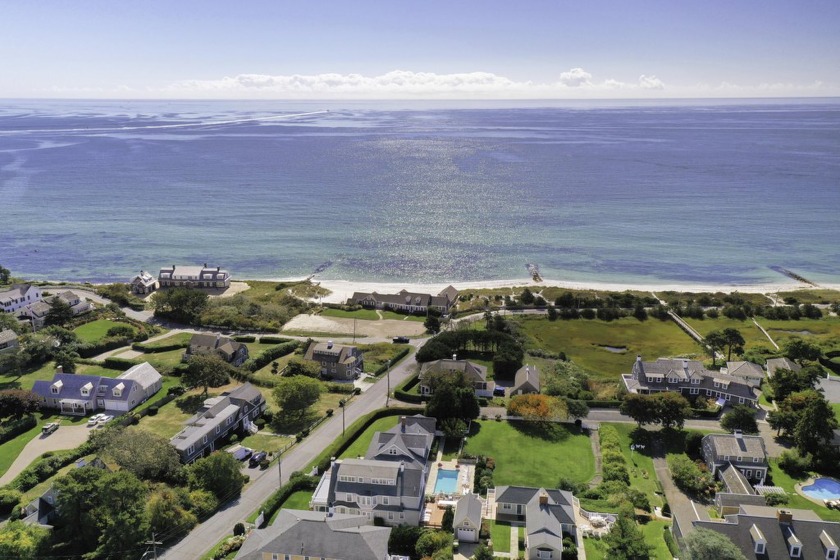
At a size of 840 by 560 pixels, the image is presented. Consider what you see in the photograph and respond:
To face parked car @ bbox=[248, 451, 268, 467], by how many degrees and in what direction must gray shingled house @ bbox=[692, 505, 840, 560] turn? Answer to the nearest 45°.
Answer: approximately 90° to its right

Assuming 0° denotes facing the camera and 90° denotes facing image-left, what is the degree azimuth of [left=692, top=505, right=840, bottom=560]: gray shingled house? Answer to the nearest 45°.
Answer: approximately 0°

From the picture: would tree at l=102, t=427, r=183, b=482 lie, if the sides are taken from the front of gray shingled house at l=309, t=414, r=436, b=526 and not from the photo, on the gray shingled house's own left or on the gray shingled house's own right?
on the gray shingled house's own right

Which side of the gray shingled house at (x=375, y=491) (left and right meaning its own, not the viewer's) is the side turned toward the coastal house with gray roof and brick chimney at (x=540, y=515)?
left

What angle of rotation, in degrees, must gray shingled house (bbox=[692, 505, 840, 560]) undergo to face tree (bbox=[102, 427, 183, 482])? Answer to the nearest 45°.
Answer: approximately 90° to its right

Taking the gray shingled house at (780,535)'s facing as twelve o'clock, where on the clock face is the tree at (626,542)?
The tree is roughly at 2 o'clock from the gray shingled house.

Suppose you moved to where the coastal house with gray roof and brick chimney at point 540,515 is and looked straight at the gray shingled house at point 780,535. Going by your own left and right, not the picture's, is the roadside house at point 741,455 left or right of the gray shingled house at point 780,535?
left

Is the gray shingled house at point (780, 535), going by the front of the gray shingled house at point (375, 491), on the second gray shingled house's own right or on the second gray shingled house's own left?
on the second gray shingled house's own left

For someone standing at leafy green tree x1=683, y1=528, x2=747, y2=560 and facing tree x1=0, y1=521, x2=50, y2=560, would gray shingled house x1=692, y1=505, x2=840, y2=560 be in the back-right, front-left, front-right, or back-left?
back-right
